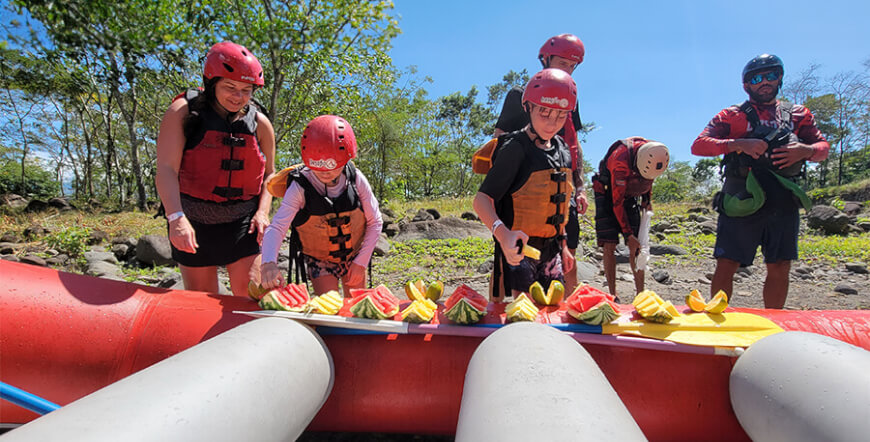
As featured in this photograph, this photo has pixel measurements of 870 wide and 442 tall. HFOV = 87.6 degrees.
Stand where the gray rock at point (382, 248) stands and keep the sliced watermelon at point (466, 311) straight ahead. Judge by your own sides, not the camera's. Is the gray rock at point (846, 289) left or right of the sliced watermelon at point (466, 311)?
left

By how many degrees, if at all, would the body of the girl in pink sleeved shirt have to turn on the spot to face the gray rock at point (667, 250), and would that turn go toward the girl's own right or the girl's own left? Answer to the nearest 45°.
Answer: approximately 135° to the girl's own left

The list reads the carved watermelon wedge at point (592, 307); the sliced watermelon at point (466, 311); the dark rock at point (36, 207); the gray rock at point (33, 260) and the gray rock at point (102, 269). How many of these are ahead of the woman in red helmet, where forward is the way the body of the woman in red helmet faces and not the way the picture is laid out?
2

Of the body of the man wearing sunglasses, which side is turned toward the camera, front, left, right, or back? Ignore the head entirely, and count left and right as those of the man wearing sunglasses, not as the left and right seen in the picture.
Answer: front

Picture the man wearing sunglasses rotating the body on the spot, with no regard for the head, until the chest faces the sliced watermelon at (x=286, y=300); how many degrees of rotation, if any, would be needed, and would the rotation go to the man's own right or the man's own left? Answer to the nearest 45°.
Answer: approximately 45° to the man's own right

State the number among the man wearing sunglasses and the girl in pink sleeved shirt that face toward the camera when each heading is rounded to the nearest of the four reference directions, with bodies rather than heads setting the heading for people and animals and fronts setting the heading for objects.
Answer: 2

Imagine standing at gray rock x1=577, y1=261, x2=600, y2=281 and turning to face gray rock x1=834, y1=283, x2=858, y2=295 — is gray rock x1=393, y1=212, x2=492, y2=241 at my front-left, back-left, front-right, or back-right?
back-left

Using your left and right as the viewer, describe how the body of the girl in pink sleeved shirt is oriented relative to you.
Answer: facing the viewer
